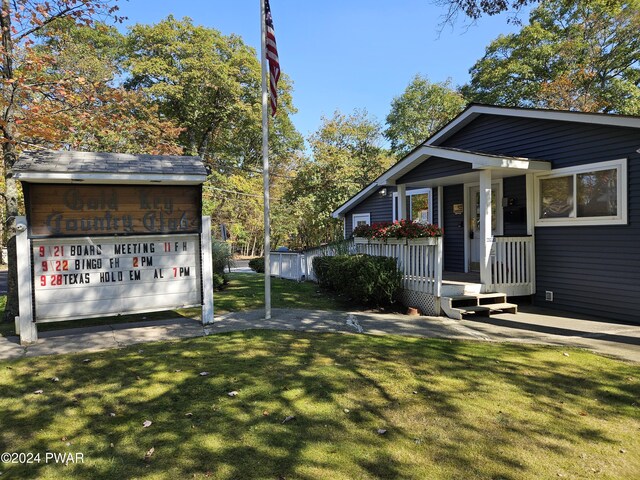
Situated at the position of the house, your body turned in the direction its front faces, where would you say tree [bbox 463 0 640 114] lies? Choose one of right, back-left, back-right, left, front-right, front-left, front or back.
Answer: back-right

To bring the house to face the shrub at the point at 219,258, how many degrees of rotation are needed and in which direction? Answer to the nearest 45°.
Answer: approximately 45° to its right

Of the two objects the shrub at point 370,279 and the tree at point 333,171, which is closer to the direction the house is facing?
the shrub

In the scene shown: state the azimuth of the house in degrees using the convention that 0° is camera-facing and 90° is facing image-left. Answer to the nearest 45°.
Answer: approximately 45°

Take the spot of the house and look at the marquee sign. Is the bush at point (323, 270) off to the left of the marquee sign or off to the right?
right

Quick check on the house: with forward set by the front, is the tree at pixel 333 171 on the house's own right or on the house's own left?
on the house's own right

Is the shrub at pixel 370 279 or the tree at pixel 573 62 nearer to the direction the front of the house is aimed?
the shrub

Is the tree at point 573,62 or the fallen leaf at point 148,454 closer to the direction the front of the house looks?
the fallen leaf

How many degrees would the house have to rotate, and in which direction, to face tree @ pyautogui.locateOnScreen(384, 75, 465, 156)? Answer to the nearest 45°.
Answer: approximately 135° to its right
